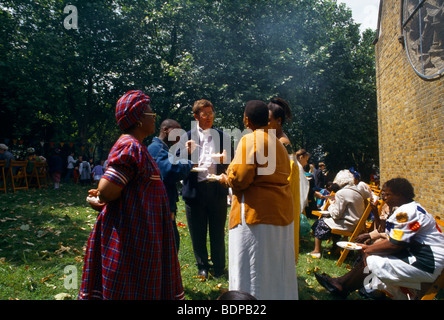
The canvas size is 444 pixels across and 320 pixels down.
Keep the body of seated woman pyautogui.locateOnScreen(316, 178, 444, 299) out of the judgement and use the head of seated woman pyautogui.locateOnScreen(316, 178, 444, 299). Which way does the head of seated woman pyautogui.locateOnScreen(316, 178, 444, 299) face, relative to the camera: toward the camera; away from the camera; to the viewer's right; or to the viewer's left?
to the viewer's left

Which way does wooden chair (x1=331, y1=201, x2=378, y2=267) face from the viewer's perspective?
to the viewer's left

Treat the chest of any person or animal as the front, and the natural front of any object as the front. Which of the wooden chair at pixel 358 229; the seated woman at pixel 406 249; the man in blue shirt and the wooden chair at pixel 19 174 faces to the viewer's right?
the man in blue shirt

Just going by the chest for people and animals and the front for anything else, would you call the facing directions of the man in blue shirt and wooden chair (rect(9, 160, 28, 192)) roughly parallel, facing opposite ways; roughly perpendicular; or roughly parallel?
roughly perpendicular

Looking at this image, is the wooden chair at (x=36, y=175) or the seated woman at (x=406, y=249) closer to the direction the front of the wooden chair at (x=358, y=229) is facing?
the wooden chair

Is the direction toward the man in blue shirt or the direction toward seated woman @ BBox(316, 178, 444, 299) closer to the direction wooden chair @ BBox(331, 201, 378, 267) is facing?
the man in blue shirt

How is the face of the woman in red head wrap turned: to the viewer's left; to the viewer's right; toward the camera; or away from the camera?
to the viewer's right

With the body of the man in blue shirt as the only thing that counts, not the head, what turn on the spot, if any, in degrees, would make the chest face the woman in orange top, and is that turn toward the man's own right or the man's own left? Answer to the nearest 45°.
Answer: approximately 45° to the man's own right

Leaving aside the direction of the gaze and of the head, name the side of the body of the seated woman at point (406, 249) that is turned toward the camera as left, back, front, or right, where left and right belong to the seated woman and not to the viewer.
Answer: left

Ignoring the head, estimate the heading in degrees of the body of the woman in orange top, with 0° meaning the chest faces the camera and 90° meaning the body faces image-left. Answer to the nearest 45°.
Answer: approximately 135°

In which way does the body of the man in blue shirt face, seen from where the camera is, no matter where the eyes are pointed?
to the viewer's right
